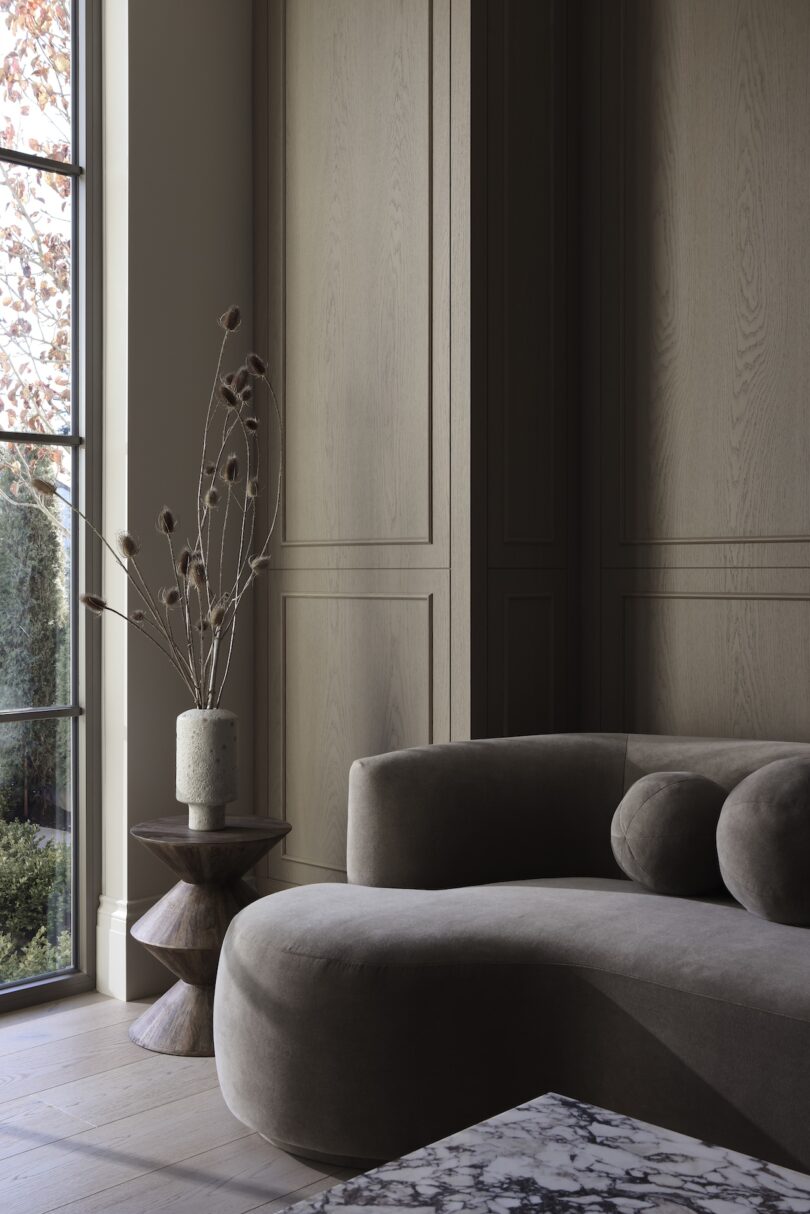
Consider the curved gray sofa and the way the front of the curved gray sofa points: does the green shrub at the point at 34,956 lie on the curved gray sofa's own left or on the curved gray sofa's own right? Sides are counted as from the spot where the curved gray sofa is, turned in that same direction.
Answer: on the curved gray sofa's own right

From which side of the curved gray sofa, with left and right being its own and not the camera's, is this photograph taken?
front

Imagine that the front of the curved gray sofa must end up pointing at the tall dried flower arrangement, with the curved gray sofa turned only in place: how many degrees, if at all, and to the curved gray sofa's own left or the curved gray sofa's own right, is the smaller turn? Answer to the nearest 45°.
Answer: approximately 135° to the curved gray sofa's own right

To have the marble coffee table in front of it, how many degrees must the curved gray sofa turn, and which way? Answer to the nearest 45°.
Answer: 0° — it already faces it

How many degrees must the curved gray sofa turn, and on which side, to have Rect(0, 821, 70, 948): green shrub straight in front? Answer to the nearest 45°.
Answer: approximately 135° to its right

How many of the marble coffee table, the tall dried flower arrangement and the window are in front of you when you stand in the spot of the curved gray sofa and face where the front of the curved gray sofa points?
1

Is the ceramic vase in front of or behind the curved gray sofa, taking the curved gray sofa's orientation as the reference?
behind

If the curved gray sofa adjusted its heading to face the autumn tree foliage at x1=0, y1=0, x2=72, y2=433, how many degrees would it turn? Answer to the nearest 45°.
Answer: approximately 135° to its right

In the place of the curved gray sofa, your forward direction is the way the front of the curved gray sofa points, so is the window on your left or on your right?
on your right
